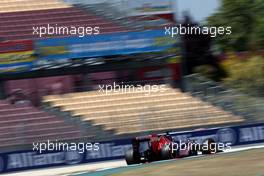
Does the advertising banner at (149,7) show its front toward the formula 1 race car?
yes

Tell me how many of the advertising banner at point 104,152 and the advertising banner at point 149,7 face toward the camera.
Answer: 2

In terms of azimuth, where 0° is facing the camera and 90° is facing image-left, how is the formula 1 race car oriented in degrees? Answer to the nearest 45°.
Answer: approximately 225°

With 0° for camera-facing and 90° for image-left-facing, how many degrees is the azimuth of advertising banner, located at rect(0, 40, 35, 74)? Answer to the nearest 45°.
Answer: approximately 0°
